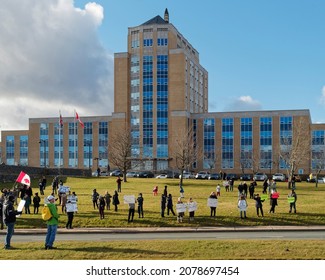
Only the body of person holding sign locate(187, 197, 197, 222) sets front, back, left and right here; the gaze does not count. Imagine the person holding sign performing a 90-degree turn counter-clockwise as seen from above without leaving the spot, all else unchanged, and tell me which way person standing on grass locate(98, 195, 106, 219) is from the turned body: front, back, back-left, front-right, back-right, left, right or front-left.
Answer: back

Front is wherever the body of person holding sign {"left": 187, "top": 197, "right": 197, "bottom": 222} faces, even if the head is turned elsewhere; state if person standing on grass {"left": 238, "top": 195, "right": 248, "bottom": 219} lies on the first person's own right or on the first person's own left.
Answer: on the first person's own left

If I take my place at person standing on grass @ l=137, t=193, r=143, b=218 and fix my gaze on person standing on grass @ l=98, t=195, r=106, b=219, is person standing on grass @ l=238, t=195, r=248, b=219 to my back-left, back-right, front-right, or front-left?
back-left

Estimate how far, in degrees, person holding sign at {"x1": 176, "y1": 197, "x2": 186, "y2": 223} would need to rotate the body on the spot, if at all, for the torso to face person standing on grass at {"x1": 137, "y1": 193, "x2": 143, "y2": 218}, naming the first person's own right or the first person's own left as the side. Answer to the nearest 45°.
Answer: approximately 135° to the first person's own right

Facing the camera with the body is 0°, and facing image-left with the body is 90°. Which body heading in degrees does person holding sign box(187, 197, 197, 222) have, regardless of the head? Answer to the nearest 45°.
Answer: approximately 0°

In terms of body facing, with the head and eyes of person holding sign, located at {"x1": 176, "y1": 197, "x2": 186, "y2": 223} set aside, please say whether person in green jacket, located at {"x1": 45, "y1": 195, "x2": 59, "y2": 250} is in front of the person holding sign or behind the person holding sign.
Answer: in front

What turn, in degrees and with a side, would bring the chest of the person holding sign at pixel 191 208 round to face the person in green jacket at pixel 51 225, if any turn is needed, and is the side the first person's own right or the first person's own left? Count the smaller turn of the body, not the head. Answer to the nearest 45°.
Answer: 0° — they already face them

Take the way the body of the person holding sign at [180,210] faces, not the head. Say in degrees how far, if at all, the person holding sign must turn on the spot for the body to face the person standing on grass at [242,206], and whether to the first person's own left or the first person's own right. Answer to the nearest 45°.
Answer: approximately 90° to the first person's own left

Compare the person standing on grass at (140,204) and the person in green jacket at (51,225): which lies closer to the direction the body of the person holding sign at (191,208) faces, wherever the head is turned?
the person in green jacket

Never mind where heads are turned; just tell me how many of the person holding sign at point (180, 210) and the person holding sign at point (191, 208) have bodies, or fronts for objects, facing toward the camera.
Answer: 2

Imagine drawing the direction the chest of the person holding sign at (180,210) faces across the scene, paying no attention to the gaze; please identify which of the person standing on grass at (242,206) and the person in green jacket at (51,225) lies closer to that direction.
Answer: the person in green jacket

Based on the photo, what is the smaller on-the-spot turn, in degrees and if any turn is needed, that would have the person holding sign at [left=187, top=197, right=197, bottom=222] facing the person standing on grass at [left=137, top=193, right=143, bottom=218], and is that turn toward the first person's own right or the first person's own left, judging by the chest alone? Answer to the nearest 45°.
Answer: approximately 90° to the first person's own right

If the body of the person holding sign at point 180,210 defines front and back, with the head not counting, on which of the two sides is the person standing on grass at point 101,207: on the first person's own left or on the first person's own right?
on the first person's own right
